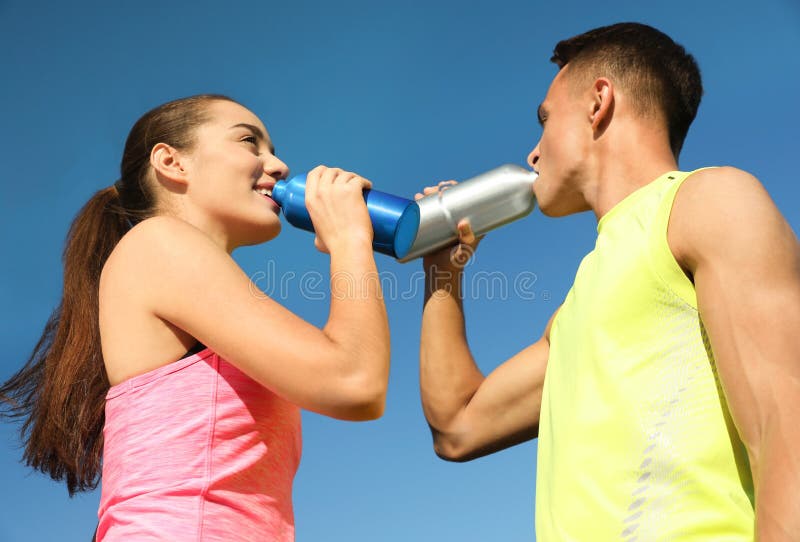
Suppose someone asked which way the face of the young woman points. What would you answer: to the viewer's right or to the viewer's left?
to the viewer's right

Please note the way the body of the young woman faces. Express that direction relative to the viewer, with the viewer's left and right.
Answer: facing to the right of the viewer

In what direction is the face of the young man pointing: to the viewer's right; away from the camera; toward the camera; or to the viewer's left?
to the viewer's left

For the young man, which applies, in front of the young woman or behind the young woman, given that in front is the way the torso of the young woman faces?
in front
